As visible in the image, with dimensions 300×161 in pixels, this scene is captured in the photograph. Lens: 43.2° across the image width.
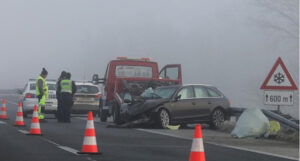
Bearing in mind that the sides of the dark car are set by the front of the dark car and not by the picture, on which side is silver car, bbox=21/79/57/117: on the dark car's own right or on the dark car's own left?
on the dark car's own right

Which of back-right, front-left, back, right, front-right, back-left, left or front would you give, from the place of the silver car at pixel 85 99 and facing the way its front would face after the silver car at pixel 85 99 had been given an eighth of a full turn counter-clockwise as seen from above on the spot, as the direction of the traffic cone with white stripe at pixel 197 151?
back-left

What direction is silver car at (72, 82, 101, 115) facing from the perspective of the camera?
away from the camera
